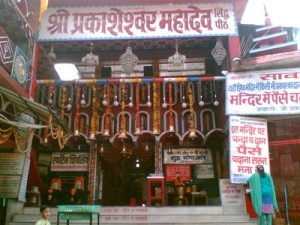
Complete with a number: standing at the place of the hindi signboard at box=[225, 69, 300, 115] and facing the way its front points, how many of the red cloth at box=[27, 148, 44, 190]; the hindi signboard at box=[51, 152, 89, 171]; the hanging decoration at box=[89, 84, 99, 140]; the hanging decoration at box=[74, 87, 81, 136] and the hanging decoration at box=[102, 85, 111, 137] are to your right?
5

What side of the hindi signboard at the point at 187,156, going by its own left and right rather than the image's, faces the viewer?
front

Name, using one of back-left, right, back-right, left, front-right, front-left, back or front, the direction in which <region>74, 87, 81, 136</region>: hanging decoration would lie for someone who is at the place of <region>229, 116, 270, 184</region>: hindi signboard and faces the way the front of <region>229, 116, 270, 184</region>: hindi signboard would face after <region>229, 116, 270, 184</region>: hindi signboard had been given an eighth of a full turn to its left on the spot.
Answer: back-right

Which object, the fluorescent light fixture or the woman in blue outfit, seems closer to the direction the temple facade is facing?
the woman in blue outfit

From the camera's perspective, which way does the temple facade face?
toward the camera

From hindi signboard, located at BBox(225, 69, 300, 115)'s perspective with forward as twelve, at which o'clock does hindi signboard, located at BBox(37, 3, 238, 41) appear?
hindi signboard, located at BBox(37, 3, 238, 41) is roughly at 3 o'clock from hindi signboard, located at BBox(225, 69, 300, 115).

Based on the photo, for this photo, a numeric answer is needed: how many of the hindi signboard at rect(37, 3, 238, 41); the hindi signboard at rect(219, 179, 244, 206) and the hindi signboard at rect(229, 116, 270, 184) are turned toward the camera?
3

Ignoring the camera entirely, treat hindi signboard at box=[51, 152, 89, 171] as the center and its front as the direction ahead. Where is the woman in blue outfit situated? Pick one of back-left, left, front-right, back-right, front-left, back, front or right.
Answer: front-left

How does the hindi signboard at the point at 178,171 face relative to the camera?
toward the camera

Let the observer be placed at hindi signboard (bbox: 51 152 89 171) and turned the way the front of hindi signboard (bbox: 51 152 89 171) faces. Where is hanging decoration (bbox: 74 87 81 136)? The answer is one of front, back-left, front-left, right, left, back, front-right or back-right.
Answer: front
